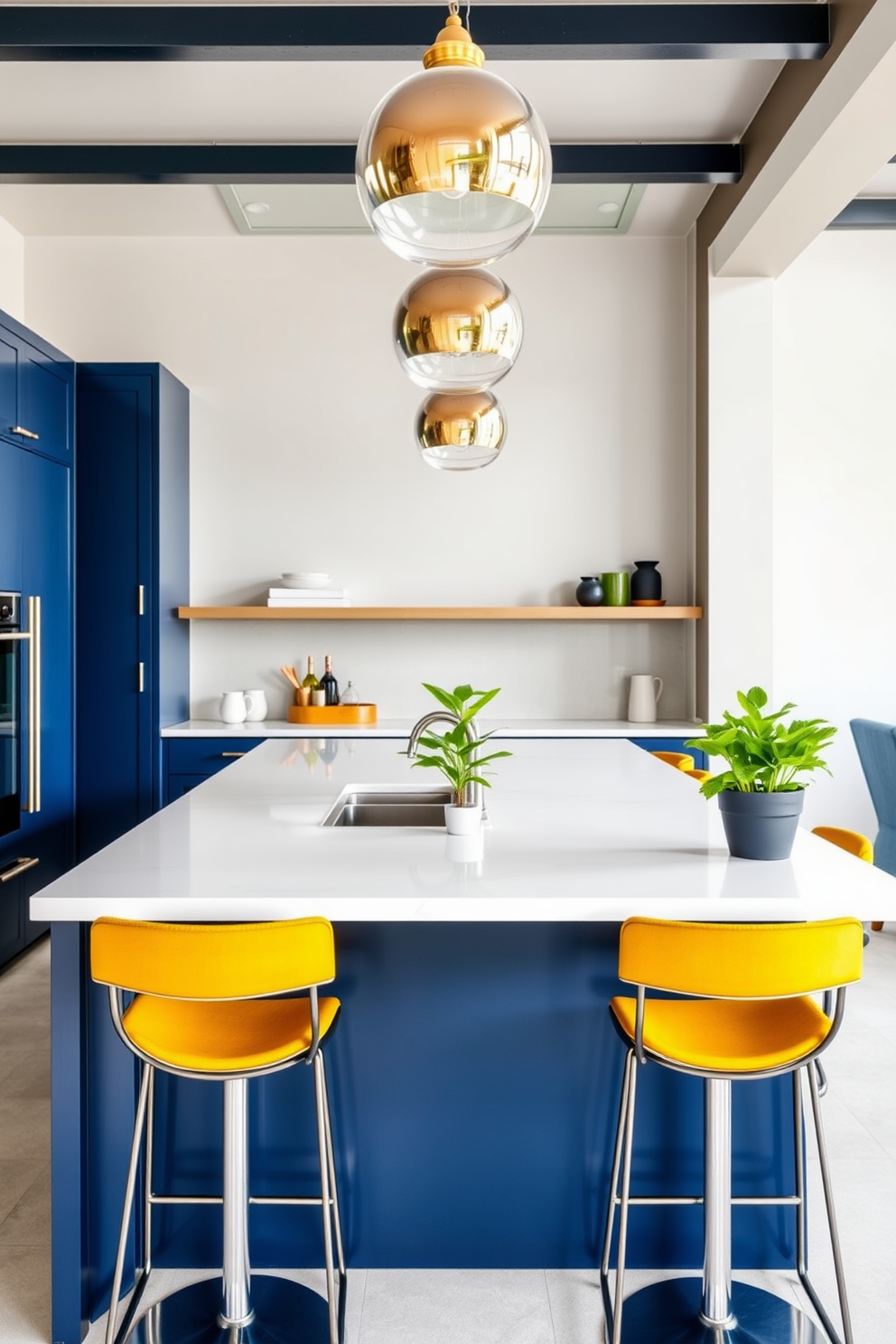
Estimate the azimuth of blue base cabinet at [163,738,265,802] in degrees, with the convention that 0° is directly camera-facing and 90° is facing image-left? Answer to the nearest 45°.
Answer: approximately 0°

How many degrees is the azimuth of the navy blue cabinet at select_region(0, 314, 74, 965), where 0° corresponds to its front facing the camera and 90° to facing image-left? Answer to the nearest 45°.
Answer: approximately 270°

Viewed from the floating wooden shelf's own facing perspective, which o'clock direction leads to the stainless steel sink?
The stainless steel sink is roughly at 12 o'clock from the floating wooden shelf.

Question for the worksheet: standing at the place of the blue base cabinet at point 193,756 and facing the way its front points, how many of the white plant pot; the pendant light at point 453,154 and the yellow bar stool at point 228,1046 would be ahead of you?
3

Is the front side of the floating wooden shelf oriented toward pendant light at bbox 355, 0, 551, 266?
yes
